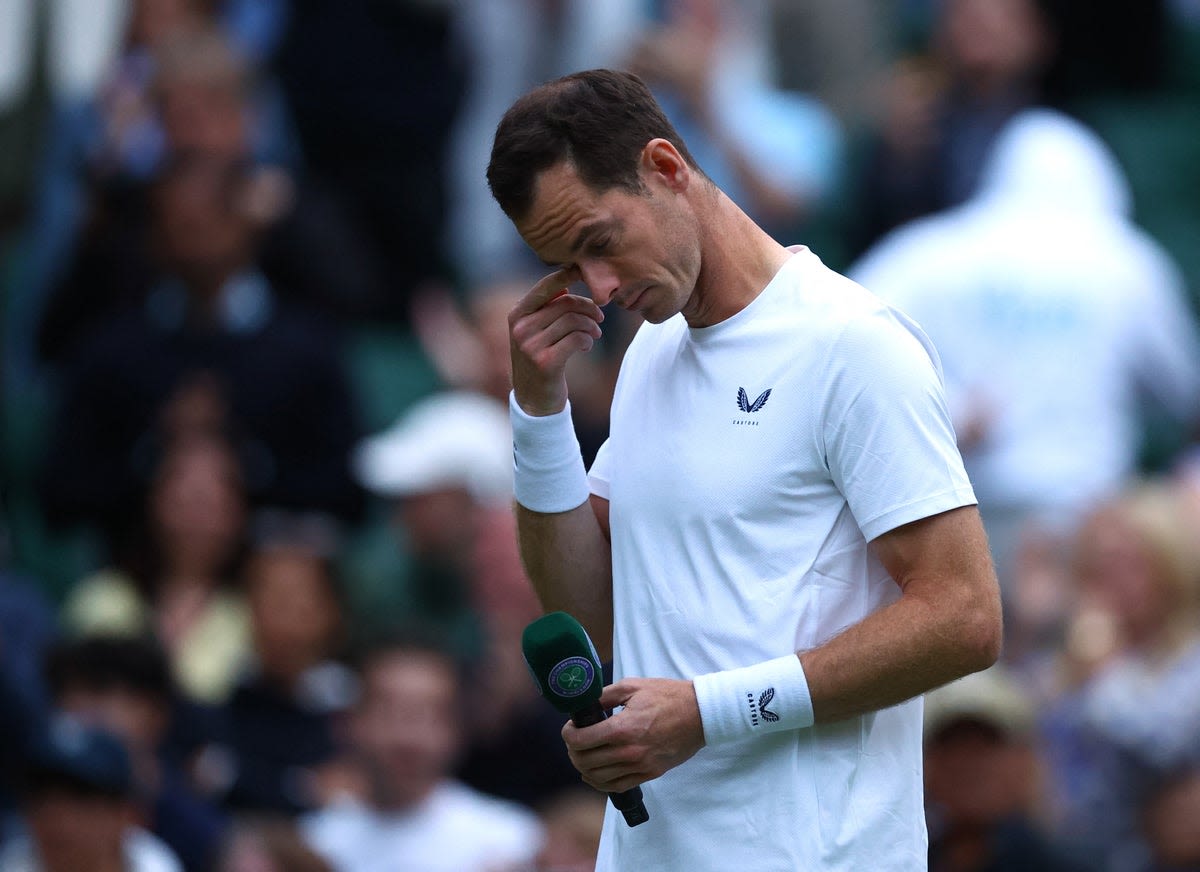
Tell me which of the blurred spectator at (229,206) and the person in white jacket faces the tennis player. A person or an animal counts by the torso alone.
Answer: the blurred spectator

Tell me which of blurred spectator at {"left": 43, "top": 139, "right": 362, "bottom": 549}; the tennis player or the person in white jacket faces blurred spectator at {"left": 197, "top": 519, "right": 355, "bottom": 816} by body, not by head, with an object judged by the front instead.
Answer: blurred spectator at {"left": 43, "top": 139, "right": 362, "bottom": 549}

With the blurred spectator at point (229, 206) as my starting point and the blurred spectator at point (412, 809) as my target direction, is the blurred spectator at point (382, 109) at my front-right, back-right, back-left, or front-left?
back-left

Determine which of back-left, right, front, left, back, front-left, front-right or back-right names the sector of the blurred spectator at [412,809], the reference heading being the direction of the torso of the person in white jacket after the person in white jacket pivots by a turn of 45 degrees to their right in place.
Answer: back

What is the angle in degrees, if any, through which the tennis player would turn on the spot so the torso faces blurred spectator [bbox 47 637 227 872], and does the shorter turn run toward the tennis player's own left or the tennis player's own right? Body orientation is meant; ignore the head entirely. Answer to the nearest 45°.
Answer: approximately 90° to the tennis player's own right

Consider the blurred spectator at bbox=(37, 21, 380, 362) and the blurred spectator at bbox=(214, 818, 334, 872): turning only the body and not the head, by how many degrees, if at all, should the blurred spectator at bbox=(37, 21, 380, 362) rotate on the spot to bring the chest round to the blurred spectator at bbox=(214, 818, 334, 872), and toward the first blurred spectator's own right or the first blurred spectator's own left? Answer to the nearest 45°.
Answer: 0° — they already face them

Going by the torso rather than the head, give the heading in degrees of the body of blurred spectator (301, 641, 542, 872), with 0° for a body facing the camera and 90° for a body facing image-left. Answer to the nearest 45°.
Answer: approximately 0°

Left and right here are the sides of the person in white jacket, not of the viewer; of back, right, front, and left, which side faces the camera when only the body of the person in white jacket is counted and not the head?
back
